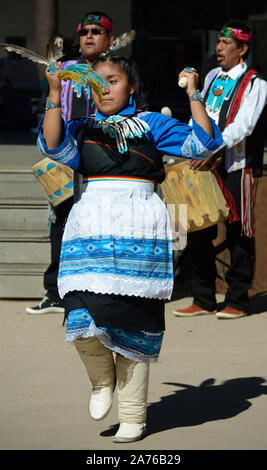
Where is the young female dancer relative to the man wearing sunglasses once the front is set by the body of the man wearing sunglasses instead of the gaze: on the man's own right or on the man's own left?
on the man's own left

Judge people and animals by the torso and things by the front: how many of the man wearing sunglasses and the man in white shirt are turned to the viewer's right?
0

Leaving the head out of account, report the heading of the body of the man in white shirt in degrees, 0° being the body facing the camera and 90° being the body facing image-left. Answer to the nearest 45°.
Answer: approximately 45°

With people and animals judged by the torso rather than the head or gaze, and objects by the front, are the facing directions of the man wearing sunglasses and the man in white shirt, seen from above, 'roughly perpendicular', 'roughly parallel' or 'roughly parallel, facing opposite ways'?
roughly parallel

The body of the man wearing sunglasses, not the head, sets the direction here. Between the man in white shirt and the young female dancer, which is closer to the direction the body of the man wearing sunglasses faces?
the young female dancer

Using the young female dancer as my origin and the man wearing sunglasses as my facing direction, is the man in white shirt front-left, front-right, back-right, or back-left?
front-right

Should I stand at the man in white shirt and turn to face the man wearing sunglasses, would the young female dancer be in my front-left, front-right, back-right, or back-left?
front-left

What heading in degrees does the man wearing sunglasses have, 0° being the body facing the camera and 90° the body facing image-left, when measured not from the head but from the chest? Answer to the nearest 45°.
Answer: approximately 45°
